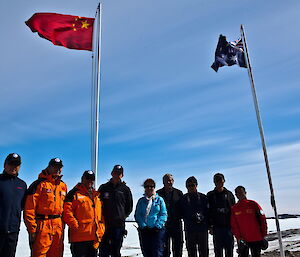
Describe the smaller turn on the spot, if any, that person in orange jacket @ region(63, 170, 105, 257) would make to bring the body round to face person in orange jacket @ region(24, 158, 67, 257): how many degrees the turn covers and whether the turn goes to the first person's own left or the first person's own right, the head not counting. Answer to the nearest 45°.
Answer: approximately 135° to the first person's own right

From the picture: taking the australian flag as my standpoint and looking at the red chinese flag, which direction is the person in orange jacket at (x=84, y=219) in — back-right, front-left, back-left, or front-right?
front-left

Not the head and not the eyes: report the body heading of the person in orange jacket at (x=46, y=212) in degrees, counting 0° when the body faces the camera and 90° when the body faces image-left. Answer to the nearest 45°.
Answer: approximately 315°

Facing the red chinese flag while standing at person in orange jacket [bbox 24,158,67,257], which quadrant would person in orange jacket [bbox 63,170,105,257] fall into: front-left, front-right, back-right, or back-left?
front-right

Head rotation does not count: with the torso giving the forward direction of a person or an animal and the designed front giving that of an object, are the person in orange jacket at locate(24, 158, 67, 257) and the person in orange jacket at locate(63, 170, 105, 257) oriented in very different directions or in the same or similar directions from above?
same or similar directions

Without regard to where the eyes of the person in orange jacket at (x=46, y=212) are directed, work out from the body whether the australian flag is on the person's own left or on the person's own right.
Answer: on the person's own left

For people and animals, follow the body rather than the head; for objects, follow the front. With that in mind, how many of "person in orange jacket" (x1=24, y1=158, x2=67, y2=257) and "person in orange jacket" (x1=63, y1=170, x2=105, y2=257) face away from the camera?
0

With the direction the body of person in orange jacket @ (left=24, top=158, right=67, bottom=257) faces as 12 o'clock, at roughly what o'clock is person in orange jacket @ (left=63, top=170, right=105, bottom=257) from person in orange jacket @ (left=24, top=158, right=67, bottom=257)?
person in orange jacket @ (left=63, top=170, right=105, bottom=257) is roughly at 10 o'clock from person in orange jacket @ (left=24, top=158, right=67, bottom=257).

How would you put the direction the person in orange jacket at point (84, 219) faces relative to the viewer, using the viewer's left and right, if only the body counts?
facing the viewer and to the right of the viewer
